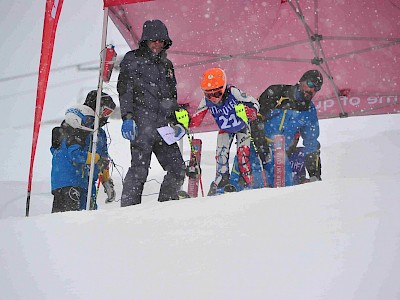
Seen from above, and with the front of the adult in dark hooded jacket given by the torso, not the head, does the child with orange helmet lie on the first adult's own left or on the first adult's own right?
on the first adult's own left

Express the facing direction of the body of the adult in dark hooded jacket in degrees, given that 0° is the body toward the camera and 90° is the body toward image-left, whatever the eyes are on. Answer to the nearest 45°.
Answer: approximately 315°
